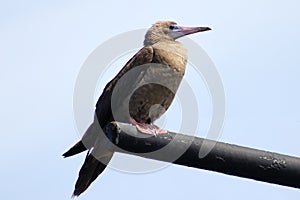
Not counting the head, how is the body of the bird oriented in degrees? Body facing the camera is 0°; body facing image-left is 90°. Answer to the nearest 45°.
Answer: approximately 270°
